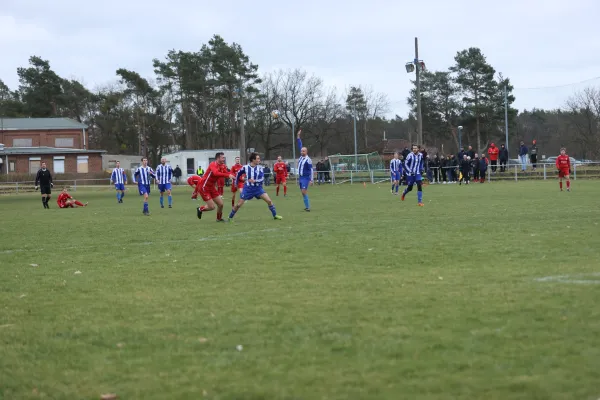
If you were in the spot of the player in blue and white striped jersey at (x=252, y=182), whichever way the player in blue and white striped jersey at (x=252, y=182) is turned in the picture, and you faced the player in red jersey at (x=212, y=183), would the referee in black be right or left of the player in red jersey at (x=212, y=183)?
right

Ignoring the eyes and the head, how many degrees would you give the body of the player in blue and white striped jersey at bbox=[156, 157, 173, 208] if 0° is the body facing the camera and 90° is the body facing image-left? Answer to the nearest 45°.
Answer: approximately 0°
